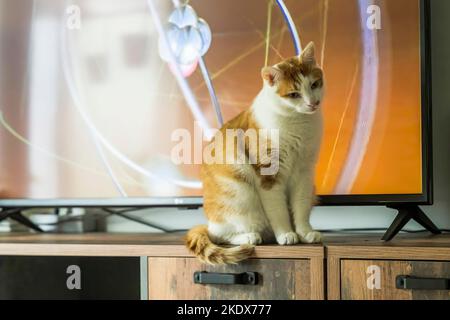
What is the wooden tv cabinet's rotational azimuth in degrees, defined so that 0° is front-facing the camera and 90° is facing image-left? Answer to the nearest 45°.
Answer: approximately 0°

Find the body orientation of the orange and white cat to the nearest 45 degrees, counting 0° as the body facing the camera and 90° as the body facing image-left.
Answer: approximately 315°
